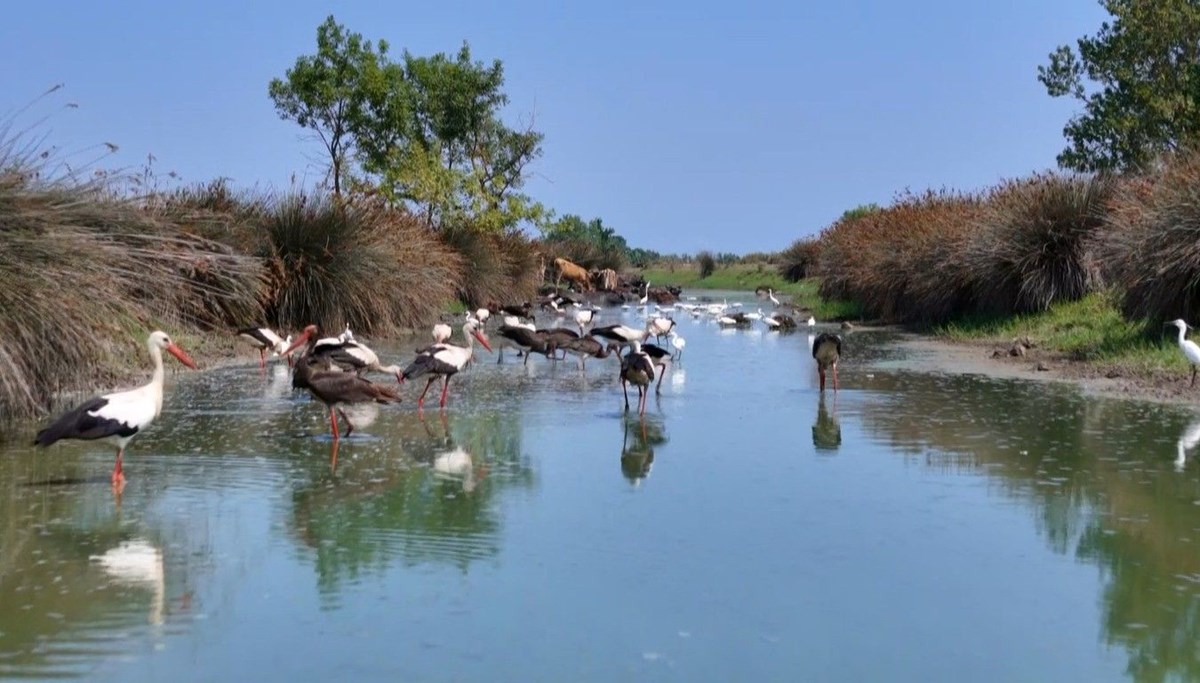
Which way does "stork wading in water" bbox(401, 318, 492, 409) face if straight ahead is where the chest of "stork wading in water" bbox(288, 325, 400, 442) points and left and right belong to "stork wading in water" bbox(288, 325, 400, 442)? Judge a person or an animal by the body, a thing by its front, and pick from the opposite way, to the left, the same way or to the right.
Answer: the opposite way

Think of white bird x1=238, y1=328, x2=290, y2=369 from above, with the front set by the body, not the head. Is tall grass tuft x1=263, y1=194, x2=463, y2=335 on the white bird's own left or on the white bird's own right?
on the white bird's own left

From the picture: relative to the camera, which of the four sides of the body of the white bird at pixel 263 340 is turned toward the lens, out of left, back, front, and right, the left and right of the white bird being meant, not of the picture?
right

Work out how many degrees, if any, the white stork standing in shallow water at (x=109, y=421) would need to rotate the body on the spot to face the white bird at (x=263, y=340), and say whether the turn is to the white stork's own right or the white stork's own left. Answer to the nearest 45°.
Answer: approximately 90° to the white stork's own left

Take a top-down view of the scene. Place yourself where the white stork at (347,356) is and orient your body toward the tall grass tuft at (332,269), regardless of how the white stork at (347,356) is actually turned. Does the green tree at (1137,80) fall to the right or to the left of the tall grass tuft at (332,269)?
right

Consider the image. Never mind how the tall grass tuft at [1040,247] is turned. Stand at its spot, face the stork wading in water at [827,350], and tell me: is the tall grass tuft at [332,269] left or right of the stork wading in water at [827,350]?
right

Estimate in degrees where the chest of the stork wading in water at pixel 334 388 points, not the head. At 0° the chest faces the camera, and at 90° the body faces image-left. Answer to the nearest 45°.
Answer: approximately 90°

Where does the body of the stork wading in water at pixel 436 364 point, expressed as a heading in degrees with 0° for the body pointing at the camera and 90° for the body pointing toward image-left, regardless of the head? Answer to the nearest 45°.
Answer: approximately 270°

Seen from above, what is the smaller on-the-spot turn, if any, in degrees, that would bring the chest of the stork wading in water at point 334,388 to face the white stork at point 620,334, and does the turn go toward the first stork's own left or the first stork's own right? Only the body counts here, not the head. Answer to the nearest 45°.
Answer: approximately 135° to the first stork's own right

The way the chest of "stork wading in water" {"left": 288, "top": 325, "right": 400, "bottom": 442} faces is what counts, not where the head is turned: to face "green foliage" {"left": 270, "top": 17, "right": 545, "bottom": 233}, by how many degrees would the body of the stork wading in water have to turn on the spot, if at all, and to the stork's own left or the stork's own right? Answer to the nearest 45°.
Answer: approximately 90° to the stork's own right

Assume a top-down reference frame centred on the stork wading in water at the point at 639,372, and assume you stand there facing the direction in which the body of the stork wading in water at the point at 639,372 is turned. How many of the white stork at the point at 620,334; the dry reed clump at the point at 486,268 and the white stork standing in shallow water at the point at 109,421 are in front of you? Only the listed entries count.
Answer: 2

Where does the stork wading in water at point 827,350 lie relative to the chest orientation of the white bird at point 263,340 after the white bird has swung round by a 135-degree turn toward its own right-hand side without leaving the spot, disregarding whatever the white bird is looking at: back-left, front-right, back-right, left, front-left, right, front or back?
left
